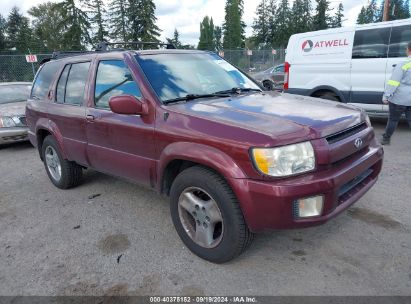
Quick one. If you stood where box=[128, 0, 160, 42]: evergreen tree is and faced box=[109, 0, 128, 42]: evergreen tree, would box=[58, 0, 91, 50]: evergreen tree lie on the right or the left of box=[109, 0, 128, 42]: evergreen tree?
left

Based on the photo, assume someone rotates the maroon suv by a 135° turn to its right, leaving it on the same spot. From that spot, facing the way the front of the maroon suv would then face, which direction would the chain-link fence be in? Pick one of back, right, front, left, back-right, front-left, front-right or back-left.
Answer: right

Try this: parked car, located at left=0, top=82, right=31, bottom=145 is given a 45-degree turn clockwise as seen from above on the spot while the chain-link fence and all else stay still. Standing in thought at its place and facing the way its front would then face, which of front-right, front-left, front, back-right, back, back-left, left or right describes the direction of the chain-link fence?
back

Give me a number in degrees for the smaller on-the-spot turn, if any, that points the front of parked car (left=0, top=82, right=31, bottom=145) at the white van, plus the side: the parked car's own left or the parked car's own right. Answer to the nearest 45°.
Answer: approximately 45° to the parked car's own left

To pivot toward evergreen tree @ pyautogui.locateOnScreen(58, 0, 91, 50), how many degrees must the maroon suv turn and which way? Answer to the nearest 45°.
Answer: approximately 135° to its left

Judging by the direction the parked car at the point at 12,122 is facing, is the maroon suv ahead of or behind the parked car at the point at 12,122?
ahead

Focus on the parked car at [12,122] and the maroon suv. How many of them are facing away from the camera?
0

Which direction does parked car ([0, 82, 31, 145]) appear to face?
toward the camera

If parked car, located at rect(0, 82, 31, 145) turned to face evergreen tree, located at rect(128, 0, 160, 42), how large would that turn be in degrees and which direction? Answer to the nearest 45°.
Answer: approximately 135° to its left

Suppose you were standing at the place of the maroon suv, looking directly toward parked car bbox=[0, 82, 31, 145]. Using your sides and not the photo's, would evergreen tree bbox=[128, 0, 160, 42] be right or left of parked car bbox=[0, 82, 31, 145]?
right

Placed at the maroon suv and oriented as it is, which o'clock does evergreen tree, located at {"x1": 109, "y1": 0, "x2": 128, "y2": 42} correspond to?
The evergreen tree is roughly at 7 o'clock from the maroon suv.

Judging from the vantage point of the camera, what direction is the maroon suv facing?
facing the viewer and to the right of the viewer

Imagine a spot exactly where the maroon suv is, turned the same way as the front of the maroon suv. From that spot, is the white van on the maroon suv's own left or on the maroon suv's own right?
on the maroon suv's own left

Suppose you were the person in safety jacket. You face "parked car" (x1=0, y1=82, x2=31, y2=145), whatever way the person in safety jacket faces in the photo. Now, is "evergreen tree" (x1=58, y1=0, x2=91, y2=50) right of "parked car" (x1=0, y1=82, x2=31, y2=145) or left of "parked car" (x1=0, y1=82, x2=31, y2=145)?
right

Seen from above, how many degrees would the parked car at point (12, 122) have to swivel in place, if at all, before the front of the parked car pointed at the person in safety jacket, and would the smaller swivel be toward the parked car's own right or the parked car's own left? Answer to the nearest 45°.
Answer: approximately 45° to the parked car's own left

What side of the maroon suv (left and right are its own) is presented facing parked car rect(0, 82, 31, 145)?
back

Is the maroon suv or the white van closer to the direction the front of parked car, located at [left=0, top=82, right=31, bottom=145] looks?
the maroon suv

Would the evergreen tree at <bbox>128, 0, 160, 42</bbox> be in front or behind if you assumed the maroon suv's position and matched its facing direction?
behind

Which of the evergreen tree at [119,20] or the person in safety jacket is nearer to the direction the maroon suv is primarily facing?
the person in safety jacket
